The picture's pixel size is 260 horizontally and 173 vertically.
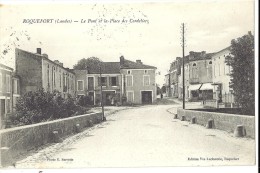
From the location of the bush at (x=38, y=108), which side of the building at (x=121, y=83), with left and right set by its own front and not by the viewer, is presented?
front

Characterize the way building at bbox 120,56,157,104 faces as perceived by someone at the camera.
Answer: facing the viewer

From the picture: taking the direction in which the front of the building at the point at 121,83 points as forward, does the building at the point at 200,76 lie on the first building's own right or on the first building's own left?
on the first building's own left

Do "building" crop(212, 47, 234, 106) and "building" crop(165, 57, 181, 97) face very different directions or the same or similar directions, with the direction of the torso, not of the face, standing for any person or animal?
same or similar directions

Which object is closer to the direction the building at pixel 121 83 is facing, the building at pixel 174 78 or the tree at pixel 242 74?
the tree

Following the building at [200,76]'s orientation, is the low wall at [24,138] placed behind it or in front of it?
in front

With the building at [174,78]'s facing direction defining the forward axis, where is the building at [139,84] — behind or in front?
in front

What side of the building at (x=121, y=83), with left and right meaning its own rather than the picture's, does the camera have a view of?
front

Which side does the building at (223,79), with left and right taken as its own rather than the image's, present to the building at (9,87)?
front

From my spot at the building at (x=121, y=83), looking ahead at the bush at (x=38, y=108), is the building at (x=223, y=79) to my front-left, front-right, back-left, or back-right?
front-left

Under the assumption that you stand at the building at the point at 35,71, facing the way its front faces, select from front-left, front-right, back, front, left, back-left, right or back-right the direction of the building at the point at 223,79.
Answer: front-left
